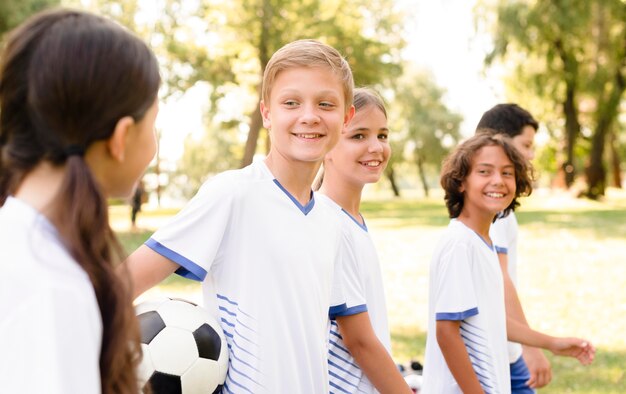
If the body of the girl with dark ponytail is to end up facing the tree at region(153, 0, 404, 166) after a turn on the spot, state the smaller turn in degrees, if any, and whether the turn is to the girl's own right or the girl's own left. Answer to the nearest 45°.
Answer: approximately 45° to the girl's own left

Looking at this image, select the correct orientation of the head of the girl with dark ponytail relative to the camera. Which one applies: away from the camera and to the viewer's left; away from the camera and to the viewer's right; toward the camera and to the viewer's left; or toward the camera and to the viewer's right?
away from the camera and to the viewer's right

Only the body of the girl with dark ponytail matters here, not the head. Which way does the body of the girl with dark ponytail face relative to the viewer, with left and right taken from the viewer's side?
facing away from the viewer and to the right of the viewer

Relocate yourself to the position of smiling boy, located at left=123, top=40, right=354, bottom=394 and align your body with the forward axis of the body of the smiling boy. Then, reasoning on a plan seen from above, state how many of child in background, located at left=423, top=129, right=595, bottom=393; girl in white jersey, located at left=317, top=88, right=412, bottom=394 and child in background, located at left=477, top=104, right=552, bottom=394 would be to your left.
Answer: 3

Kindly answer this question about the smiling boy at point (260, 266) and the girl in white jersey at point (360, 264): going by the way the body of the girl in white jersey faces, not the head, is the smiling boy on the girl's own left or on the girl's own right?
on the girl's own right

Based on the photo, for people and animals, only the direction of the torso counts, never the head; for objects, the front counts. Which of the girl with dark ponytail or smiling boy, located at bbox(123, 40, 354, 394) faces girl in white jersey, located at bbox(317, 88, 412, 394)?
the girl with dark ponytail

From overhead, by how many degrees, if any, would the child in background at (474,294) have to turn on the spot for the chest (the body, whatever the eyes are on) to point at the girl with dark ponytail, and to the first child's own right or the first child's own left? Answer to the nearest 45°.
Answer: approximately 45° to the first child's own right

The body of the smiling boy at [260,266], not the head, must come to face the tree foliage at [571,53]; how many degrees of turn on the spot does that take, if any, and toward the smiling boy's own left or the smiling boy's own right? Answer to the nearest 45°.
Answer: approximately 90° to the smiling boy's own left
